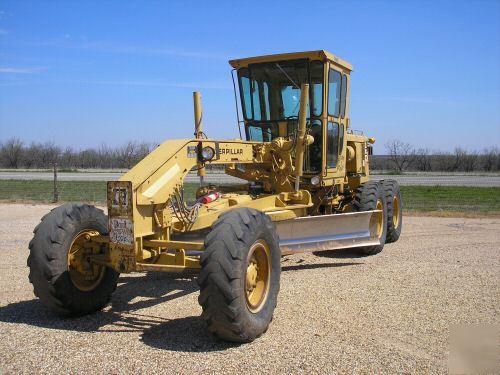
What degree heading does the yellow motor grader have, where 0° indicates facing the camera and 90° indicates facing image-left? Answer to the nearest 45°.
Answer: approximately 45°
